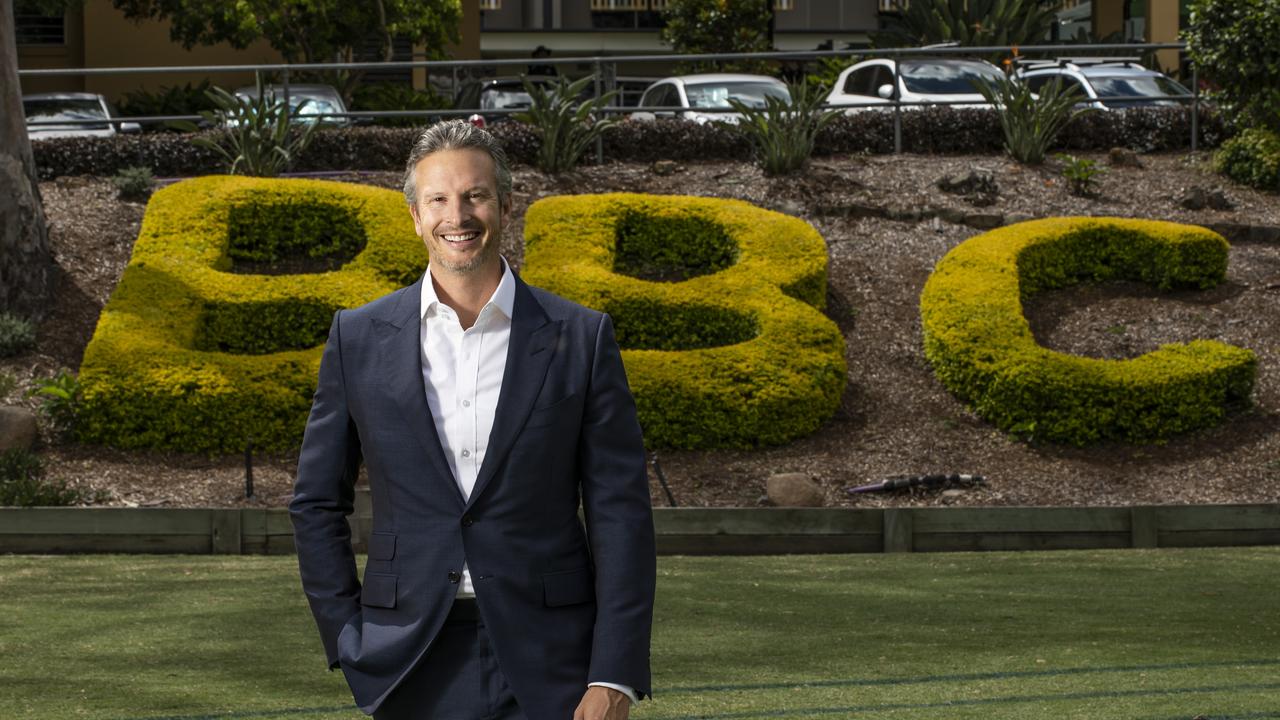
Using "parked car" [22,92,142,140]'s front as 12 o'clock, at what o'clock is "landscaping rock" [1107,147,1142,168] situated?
The landscaping rock is roughly at 10 o'clock from the parked car.

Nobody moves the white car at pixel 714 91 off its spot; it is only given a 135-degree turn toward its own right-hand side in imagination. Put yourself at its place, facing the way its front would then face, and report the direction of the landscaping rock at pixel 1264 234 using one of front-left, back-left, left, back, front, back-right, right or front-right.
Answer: back-left

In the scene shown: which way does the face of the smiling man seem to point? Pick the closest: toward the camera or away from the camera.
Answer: toward the camera

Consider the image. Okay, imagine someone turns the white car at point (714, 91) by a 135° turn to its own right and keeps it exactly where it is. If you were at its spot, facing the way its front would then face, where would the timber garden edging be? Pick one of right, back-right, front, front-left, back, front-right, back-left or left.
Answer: left

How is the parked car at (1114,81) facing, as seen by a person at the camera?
facing the viewer and to the right of the viewer

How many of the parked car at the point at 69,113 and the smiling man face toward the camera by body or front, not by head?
2

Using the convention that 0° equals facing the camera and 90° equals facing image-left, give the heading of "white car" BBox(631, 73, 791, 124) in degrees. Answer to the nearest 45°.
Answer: approximately 315°

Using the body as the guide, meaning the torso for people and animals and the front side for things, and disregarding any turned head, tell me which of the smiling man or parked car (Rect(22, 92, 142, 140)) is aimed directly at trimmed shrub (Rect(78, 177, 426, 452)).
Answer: the parked car

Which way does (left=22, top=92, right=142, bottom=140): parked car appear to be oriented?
toward the camera

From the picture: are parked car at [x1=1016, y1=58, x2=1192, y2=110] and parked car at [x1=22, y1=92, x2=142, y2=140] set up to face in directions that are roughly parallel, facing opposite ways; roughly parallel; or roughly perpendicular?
roughly parallel

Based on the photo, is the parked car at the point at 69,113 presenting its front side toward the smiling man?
yes

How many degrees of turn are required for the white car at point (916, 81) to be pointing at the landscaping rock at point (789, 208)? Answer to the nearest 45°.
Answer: approximately 45° to its right

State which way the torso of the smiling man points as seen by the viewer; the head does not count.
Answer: toward the camera

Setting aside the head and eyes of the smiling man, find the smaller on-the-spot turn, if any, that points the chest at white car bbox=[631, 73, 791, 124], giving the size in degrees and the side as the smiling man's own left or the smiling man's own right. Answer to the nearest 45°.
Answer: approximately 180°

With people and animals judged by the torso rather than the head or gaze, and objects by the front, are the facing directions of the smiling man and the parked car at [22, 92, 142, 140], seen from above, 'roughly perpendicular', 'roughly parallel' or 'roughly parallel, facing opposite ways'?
roughly parallel

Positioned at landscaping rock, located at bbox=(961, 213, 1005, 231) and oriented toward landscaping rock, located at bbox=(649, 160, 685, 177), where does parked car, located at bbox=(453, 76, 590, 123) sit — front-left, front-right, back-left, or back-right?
front-right
